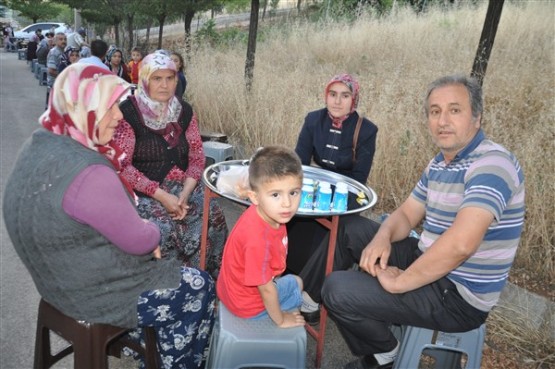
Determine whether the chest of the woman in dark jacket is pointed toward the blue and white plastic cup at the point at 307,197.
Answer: yes

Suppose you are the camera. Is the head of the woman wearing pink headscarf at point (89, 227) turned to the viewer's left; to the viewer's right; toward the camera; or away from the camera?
to the viewer's right

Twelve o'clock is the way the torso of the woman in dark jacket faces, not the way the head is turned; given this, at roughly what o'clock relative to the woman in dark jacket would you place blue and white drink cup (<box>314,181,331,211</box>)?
The blue and white drink cup is roughly at 12 o'clock from the woman in dark jacket.

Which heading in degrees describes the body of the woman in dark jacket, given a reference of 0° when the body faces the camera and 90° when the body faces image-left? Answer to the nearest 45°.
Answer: approximately 0°

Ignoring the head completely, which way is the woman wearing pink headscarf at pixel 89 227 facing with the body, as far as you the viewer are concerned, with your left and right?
facing to the right of the viewer

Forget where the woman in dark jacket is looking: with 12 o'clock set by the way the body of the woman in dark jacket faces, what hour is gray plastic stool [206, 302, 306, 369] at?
The gray plastic stool is roughly at 12 o'clock from the woman in dark jacket.
